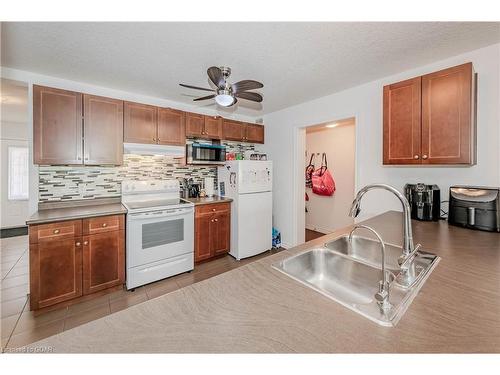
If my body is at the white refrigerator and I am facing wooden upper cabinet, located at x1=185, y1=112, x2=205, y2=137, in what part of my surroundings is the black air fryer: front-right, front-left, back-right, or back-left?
back-left

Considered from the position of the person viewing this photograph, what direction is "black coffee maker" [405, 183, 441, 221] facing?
facing the viewer and to the left of the viewer

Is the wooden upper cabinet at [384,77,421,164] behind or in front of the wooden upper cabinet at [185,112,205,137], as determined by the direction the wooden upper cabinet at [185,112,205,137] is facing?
in front

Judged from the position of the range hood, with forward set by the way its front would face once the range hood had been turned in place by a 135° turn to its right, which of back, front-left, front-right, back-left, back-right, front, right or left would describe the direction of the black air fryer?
back

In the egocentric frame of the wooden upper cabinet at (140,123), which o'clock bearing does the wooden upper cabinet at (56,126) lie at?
the wooden upper cabinet at (56,126) is roughly at 4 o'clock from the wooden upper cabinet at (140,123).

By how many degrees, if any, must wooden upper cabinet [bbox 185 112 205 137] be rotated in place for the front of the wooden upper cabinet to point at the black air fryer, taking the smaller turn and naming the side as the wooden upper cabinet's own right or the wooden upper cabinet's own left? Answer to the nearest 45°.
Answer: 0° — it already faces it

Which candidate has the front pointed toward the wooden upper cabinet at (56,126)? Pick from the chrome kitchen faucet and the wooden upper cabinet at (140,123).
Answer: the chrome kitchen faucet

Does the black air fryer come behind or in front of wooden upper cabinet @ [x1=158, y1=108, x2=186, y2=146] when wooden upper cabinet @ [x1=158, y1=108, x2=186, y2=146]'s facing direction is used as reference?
in front

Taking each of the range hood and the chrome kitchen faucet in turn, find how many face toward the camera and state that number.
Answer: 1

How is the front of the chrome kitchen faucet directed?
to the viewer's left

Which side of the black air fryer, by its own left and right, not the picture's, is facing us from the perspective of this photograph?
front

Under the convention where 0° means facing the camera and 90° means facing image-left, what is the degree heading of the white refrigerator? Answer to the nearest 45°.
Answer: approximately 315°
